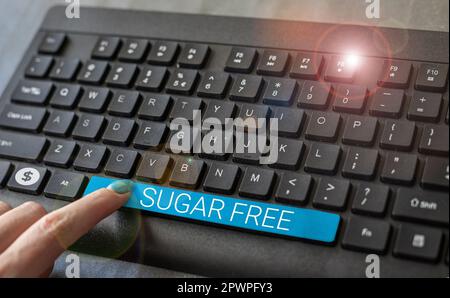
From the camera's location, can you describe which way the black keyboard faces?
facing the viewer
